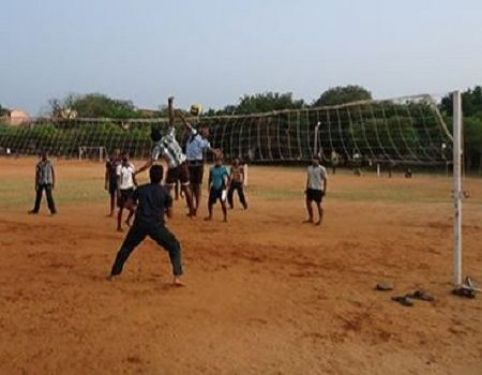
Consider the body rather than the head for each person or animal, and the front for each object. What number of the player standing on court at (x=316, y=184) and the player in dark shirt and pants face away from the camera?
1

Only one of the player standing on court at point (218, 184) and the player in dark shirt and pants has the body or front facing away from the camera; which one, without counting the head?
the player in dark shirt and pants

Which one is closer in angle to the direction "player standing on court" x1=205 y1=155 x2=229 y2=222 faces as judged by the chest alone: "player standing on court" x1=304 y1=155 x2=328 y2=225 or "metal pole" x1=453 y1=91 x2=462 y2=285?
the metal pole

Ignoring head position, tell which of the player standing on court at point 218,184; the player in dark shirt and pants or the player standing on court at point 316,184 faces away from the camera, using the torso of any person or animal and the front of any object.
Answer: the player in dark shirt and pants

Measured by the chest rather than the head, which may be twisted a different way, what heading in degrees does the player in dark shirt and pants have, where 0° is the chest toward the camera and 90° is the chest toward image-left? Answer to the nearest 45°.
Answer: approximately 180°

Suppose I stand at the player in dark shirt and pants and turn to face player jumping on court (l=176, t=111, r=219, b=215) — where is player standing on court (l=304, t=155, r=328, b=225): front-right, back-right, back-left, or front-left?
front-right

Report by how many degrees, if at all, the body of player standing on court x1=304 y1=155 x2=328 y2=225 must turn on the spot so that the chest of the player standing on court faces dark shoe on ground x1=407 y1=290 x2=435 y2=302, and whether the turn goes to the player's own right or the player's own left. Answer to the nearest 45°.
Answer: approximately 45° to the player's own left

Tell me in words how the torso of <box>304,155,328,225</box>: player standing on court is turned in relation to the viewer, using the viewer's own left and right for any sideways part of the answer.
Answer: facing the viewer and to the left of the viewer

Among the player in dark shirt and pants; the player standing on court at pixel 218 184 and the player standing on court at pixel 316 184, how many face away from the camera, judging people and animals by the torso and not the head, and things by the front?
1

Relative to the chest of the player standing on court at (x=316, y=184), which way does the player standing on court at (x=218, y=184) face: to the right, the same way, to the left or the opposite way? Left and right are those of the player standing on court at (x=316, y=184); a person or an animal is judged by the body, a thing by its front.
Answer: the same way

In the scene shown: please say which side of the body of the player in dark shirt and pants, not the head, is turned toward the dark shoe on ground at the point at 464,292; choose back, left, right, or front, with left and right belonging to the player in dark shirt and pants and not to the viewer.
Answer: right
